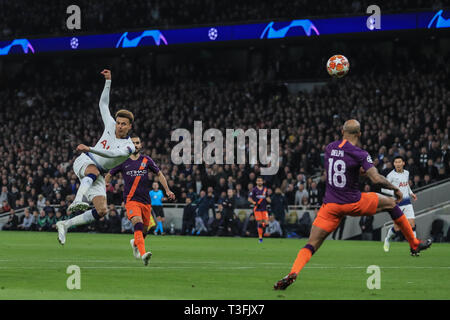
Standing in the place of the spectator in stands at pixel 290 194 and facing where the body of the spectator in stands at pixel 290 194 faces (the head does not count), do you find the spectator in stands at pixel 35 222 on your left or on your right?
on your right

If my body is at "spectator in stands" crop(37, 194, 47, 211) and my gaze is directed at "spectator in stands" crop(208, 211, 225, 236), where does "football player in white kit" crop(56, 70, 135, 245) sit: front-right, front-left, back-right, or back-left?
front-right

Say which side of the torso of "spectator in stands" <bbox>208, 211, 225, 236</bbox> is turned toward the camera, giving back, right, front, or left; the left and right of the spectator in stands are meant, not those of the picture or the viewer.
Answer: front

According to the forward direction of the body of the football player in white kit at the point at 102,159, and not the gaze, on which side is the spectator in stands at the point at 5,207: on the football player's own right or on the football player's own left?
on the football player's own right

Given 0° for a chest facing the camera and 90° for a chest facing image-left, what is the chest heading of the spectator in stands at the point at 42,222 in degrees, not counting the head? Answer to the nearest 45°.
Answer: approximately 0°

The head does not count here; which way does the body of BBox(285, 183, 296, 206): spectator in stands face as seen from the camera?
toward the camera
